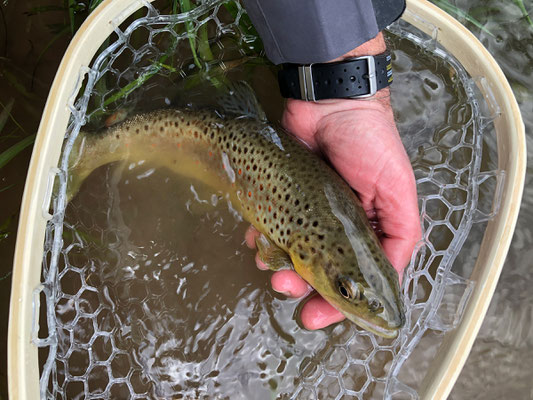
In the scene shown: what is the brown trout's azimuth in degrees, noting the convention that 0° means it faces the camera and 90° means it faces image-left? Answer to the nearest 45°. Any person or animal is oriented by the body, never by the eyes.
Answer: approximately 315°
